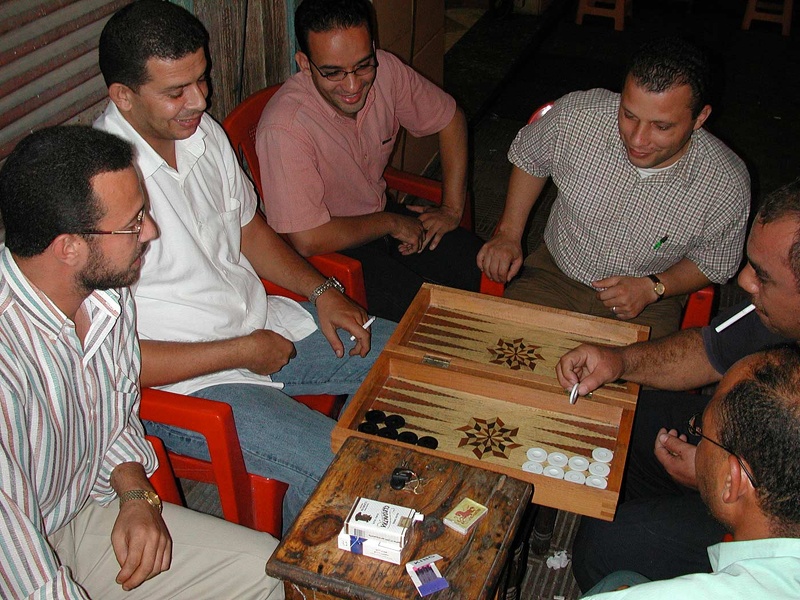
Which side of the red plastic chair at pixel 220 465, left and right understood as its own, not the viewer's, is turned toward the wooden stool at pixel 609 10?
left

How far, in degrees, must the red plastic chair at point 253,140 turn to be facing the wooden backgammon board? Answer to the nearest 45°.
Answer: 0° — it already faces it

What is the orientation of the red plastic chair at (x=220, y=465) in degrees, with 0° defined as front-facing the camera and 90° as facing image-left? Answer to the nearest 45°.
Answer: approximately 315°

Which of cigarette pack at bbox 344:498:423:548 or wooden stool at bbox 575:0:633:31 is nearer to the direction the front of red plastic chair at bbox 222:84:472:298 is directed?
the cigarette pack

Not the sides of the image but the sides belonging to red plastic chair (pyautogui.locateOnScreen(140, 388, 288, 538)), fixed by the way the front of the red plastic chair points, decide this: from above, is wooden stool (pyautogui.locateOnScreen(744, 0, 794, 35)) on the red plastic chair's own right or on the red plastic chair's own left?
on the red plastic chair's own left

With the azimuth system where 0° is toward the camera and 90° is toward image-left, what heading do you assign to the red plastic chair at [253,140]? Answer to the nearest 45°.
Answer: approximately 315°

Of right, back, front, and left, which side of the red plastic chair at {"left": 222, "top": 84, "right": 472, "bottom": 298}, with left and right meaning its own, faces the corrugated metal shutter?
right

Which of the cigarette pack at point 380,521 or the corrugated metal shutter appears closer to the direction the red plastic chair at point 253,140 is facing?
the cigarette pack

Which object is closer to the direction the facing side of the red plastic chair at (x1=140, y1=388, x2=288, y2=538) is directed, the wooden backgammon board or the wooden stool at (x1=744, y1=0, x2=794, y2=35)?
the wooden backgammon board

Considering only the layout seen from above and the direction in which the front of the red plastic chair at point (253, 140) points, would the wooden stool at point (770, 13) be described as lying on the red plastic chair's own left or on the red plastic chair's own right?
on the red plastic chair's own left
